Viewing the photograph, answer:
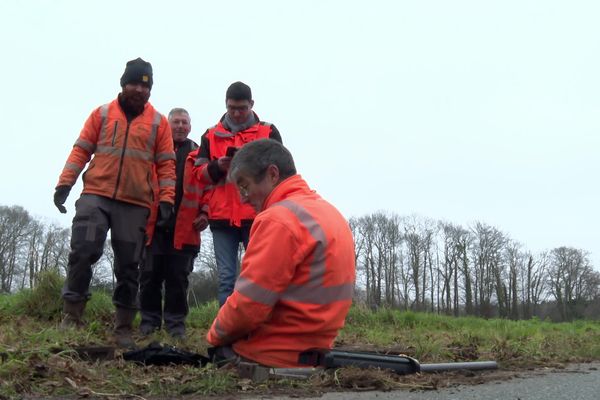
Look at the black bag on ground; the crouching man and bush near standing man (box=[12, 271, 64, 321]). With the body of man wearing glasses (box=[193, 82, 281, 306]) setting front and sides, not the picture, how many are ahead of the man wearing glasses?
2

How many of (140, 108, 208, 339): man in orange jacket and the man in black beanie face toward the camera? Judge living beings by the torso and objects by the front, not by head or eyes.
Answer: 2

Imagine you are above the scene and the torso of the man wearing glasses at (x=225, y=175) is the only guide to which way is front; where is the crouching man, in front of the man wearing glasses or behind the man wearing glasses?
in front

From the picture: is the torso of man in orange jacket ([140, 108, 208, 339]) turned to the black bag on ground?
yes

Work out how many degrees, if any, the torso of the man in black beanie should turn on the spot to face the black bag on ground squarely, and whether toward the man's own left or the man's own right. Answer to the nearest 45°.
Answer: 0° — they already face it

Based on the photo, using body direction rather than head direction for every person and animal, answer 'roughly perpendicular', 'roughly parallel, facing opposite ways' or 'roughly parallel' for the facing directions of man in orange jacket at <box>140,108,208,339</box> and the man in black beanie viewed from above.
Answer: roughly parallel

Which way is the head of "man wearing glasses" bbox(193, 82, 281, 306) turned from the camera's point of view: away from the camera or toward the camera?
toward the camera

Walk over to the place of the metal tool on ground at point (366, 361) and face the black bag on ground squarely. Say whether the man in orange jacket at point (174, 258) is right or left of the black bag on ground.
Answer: right

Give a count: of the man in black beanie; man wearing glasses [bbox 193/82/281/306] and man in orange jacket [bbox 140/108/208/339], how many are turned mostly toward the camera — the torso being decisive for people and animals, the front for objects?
3

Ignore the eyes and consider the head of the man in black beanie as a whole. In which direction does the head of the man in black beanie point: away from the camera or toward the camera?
toward the camera

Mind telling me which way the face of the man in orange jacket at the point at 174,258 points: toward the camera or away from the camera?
toward the camera

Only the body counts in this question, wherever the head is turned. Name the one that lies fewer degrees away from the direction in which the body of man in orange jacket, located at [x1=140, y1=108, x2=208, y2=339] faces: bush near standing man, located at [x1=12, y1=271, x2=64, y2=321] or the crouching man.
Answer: the crouching man

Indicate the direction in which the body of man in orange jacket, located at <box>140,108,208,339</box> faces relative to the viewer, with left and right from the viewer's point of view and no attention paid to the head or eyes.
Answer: facing the viewer
